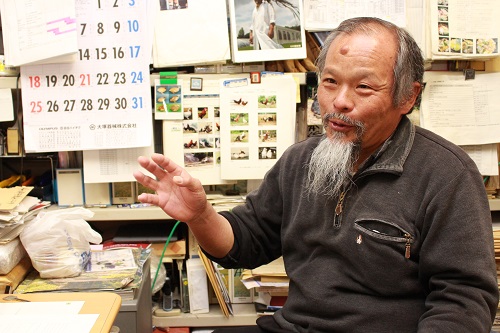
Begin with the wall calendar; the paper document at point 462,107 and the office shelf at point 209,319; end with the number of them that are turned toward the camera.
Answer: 3

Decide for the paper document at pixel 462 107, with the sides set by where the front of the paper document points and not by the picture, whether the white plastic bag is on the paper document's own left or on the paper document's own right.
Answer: on the paper document's own right

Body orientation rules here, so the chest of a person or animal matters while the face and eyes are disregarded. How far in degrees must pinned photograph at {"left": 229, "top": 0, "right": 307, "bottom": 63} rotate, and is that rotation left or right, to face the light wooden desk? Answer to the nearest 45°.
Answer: approximately 45° to its right

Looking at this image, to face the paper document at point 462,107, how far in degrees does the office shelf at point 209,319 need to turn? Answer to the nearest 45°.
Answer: approximately 90° to its left

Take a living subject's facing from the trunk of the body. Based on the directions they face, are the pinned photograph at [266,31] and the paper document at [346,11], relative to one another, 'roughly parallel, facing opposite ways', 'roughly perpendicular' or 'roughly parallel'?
roughly parallel

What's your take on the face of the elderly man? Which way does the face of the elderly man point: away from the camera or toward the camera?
toward the camera

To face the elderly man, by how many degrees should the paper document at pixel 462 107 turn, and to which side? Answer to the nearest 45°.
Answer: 0° — it already faces them

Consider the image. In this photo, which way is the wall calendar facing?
toward the camera

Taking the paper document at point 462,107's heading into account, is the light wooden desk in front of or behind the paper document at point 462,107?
in front

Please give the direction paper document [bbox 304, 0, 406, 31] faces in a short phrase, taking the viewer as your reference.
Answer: facing the viewer

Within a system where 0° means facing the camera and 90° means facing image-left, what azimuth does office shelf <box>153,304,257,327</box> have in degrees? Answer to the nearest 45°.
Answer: approximately 0°

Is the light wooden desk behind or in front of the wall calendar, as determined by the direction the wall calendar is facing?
in front
